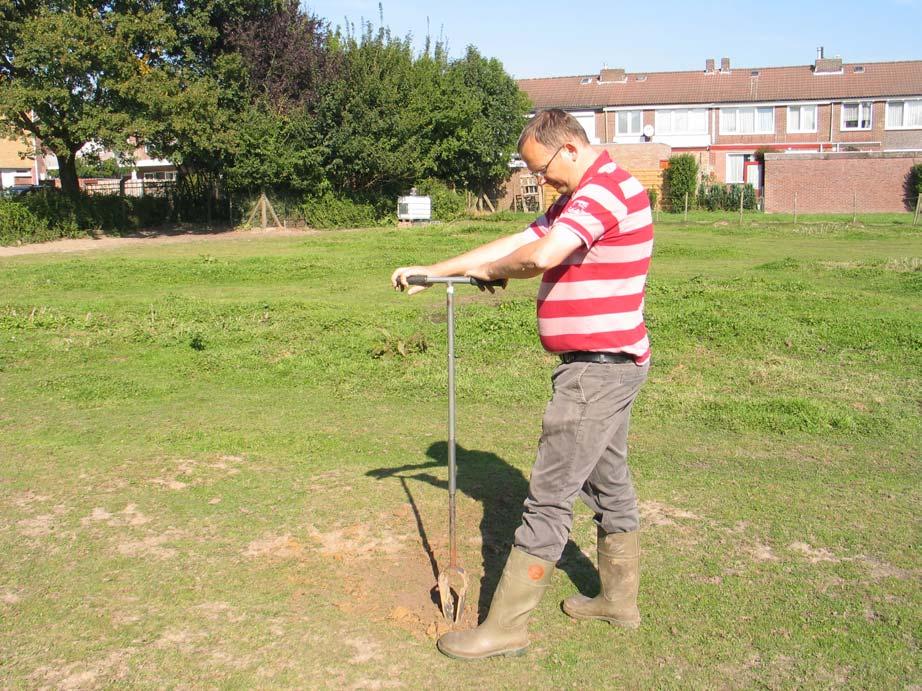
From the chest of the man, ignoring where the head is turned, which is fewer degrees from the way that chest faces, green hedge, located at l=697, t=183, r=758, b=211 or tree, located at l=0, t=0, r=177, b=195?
the tree

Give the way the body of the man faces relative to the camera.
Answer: to the viewer's left

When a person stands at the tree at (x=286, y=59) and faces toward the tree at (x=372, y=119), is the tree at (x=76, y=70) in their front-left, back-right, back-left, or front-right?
back-right

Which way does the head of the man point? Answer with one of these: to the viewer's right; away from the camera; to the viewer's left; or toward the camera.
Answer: to the viewer's left

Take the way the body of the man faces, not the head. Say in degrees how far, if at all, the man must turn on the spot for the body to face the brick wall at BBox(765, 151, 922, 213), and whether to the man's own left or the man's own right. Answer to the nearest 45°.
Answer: approximately 90° to the man's own right

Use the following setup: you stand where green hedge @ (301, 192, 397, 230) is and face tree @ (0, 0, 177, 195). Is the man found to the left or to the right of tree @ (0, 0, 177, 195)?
left
